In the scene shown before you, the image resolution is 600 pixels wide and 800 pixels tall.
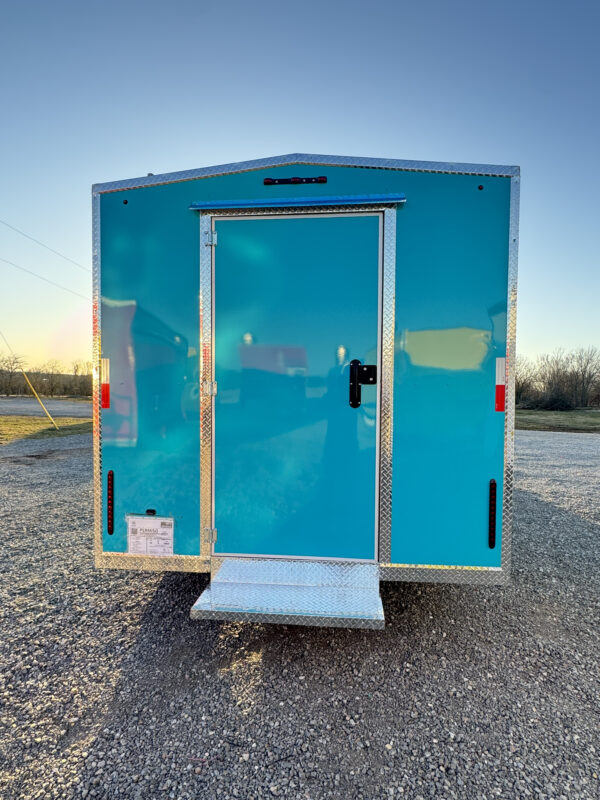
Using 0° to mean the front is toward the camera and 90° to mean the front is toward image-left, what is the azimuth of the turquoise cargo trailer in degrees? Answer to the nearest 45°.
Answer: approximately 180°
